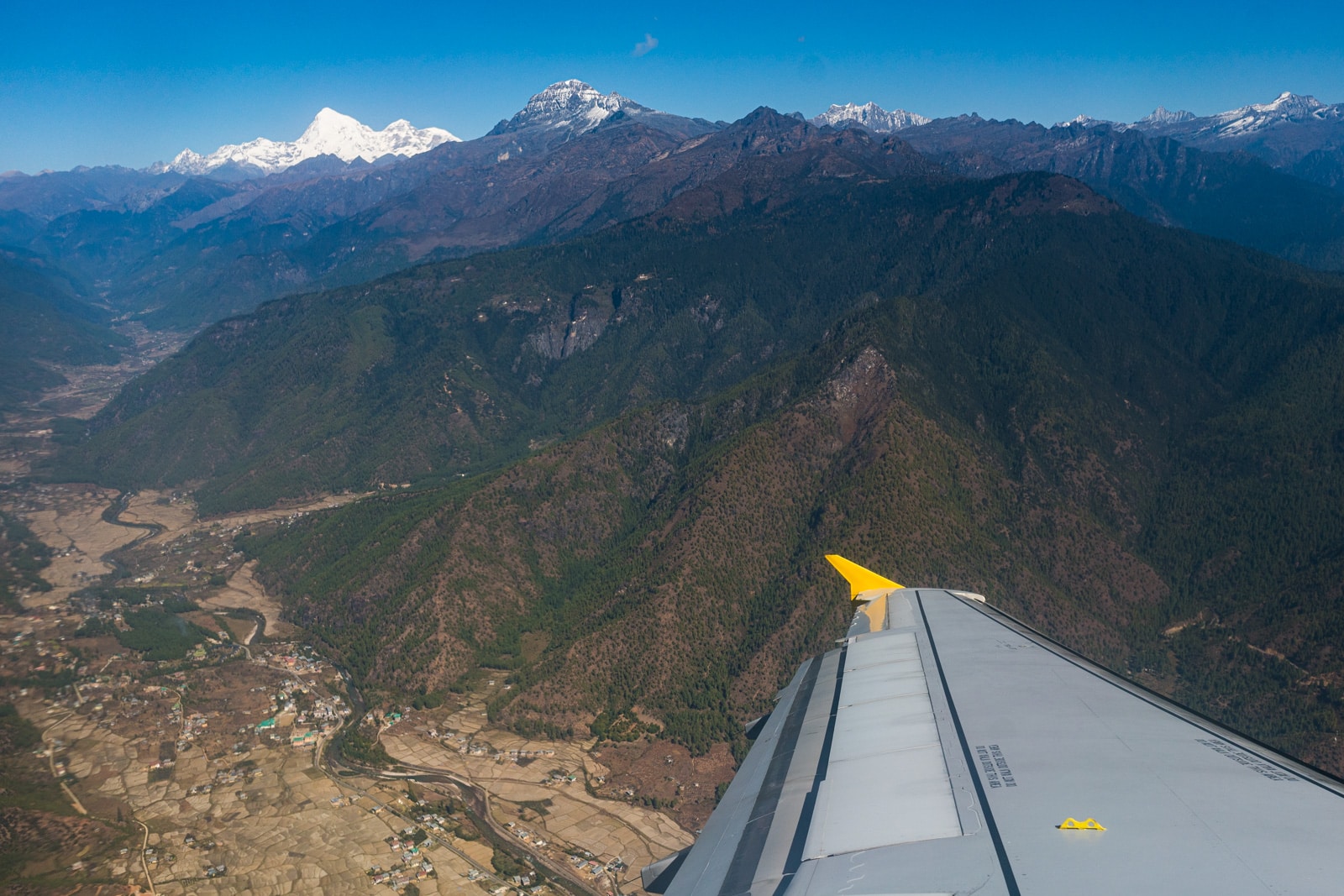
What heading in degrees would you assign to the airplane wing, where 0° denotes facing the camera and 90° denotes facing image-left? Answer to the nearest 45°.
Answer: approximately 270°
